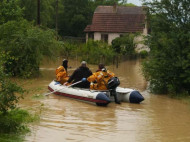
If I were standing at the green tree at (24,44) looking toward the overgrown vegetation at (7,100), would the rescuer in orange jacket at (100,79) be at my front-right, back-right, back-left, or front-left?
front-left

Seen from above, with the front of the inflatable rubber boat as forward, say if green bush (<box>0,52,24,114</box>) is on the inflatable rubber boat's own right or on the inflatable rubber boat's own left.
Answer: on the inflatable rubber boat's own left

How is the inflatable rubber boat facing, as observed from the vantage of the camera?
facing away from the viewer and to the left of the viewer

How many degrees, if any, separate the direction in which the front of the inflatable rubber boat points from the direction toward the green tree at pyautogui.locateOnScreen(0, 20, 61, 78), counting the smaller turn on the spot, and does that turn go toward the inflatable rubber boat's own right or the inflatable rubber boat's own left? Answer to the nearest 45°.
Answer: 0° — it already faces it

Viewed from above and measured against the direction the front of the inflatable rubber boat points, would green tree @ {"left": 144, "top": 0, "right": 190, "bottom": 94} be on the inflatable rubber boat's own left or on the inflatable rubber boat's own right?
on the inflatable rubber boat's own right
